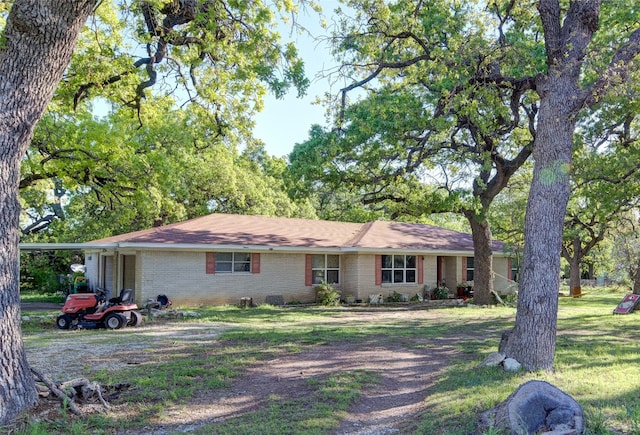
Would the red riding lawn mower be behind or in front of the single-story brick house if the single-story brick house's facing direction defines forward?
in front

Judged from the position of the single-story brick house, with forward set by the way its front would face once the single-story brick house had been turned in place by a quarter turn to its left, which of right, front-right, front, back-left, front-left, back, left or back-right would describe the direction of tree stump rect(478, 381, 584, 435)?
right

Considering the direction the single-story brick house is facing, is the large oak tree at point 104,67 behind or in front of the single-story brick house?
in front

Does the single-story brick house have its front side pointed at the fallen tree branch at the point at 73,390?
yes

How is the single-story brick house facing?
toward the camera
